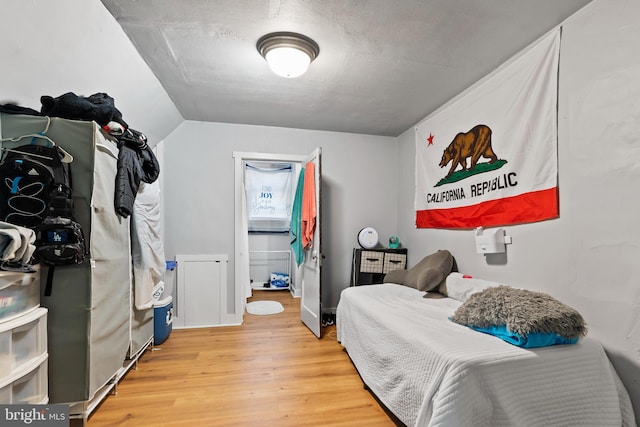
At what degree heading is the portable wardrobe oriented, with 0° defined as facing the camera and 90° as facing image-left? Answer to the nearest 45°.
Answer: approximately 315°

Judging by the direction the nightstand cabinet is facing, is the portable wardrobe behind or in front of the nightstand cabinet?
in front

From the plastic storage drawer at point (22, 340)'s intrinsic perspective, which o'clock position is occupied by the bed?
The bed is roughly at 12 o'clock from the plastic storage drawer.

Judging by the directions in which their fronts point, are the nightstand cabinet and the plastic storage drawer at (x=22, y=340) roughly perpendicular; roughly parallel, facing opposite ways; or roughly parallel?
roughly perpendicular

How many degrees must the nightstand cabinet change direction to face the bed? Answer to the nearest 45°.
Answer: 0° — it already faces it

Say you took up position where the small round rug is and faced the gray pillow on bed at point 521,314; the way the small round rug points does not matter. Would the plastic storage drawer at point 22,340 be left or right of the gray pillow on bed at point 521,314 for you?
right

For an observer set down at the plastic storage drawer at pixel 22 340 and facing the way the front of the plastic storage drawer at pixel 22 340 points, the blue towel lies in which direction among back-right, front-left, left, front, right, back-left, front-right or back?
front

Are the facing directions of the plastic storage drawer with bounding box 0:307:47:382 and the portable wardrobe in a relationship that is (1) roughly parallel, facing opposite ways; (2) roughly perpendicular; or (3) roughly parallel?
roughly parallel

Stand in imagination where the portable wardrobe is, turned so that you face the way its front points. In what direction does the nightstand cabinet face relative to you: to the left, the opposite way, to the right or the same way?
to the right

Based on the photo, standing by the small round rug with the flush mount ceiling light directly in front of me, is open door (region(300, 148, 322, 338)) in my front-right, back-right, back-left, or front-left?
front-left

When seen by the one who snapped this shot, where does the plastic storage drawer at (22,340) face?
facing the viewer and to the right of the viewer

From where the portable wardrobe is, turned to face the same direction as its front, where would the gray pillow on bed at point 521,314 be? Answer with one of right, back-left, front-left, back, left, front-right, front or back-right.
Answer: front

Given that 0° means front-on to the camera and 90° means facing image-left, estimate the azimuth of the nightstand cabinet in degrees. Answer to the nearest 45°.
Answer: approximately 0°

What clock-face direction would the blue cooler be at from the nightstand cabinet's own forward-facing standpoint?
The blue cooler is roughly at 2 o'clock from the nightstand cabinet.

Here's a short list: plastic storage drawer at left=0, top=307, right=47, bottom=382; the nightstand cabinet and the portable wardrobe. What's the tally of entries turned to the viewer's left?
0

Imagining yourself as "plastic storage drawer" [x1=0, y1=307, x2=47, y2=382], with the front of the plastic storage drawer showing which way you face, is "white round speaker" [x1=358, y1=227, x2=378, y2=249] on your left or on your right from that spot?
on your left
